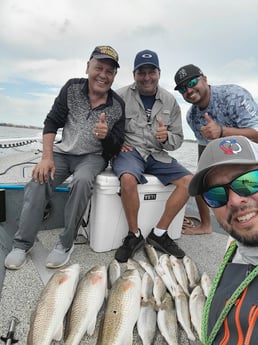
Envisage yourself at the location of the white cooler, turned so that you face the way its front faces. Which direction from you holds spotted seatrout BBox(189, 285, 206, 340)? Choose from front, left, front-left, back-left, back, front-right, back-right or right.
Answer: front-left

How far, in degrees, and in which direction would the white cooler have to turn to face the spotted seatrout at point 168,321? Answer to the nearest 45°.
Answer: approximately 45° to its left

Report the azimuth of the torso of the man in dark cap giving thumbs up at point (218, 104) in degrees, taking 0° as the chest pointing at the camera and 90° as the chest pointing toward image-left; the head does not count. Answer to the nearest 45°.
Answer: approximately 45°

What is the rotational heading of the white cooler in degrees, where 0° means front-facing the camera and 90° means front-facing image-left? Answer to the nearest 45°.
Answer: approximately 0°
